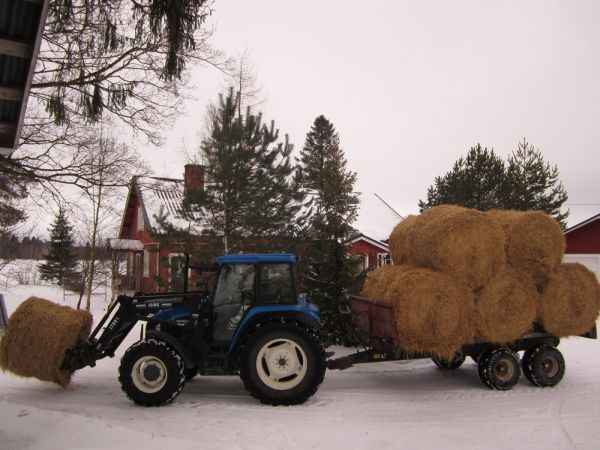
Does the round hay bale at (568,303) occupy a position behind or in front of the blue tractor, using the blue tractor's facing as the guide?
behind

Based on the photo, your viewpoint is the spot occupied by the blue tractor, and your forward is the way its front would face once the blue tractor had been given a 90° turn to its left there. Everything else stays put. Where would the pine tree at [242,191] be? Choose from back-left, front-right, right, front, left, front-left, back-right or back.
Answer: back

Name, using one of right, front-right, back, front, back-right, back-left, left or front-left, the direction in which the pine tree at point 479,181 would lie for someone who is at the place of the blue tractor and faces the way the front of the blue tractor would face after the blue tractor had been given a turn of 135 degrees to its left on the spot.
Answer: left

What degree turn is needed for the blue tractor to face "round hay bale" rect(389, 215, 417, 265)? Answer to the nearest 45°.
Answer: approximately 180°

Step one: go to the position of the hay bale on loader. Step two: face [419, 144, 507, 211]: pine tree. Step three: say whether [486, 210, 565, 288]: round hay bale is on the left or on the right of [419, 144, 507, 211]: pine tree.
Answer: right

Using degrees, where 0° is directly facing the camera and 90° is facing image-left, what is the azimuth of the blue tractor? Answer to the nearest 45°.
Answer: approximately 90°

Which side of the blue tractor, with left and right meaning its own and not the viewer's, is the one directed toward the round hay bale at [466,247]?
back

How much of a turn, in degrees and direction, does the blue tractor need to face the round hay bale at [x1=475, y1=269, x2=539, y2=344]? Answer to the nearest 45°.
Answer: approximately 180°

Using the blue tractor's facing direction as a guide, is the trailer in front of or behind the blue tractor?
behind

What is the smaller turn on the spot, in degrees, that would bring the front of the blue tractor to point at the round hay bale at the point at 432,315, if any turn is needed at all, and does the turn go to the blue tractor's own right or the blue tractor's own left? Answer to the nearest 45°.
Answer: approximately 180°

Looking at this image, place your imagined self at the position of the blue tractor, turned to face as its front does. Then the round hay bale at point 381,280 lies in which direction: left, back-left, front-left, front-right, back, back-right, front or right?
back

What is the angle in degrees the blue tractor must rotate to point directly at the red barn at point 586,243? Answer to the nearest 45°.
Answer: approximately 135° to its right

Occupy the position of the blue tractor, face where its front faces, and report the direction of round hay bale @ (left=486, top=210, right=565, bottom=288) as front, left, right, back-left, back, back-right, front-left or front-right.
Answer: back
